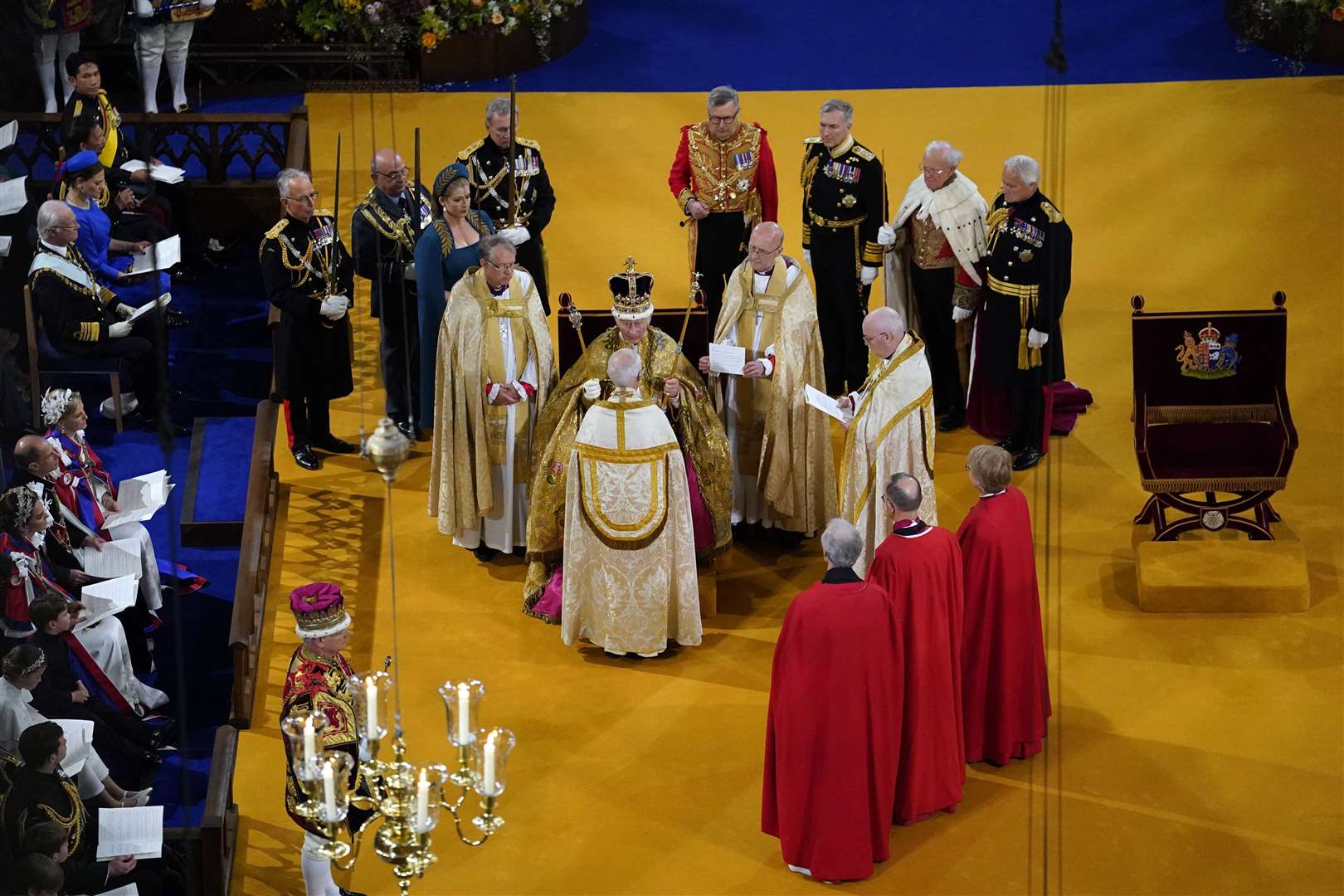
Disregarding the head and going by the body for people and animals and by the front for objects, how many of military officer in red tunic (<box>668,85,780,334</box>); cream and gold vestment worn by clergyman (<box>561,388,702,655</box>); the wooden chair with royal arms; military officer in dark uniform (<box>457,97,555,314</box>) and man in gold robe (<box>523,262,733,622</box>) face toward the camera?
4

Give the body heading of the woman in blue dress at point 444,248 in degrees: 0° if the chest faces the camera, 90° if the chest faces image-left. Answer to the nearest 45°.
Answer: approximately 315°

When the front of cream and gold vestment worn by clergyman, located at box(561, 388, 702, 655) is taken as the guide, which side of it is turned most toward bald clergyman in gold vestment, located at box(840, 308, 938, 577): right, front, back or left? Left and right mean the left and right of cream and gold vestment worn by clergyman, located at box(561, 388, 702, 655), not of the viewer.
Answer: right

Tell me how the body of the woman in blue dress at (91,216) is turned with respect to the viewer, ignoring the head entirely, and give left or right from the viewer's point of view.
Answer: facing to the right of the viewer

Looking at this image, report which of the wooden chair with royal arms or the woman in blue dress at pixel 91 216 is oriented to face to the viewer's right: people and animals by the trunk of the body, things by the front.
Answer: the woman in blue dress

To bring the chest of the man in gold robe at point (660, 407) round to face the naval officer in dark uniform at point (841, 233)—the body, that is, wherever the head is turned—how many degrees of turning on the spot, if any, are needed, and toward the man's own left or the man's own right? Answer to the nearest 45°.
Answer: approximately 135° to the man's own left

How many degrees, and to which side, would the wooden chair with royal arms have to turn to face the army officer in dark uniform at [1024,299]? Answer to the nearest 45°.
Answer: approximately 90° to its right

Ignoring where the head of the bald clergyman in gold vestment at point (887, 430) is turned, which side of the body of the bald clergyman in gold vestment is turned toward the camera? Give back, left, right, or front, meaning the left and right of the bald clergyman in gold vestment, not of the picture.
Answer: left

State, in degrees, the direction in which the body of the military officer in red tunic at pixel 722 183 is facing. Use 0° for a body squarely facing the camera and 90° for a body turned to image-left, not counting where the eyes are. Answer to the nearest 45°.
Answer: approximately 0°

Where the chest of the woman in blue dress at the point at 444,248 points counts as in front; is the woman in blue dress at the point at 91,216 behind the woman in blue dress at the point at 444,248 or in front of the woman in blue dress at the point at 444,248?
behind
